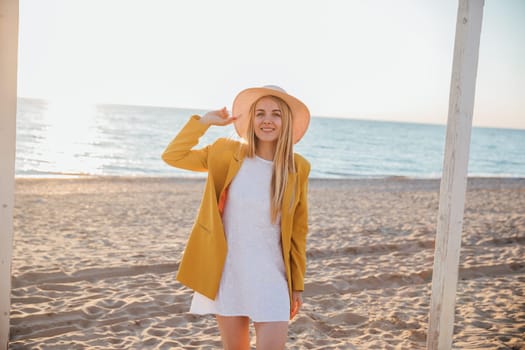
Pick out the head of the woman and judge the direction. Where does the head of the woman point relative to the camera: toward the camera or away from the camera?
toward the camera

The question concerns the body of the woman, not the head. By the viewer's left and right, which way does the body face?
facing the viewer

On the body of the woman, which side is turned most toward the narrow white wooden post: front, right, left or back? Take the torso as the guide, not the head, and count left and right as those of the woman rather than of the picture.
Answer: right

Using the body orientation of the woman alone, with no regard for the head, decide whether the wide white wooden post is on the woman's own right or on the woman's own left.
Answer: on the woman's own left
